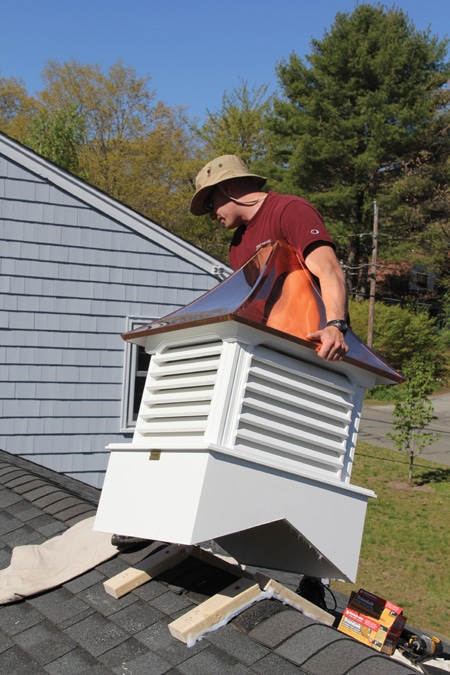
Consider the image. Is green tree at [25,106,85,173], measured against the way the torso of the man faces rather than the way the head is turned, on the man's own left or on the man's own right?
on the man's own right

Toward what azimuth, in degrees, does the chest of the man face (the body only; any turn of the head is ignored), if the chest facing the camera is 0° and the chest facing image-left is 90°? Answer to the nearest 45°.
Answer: approximately 45°

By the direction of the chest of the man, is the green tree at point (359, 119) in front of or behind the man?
behind

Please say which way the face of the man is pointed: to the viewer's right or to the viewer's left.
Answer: to the viewer's left

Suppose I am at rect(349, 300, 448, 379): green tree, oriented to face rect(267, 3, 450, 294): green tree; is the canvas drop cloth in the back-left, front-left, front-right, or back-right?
back-left

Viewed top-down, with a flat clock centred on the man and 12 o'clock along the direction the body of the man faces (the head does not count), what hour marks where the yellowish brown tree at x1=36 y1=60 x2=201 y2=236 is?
The yellowish brown tree is roughly at 4 o'clock from the man.

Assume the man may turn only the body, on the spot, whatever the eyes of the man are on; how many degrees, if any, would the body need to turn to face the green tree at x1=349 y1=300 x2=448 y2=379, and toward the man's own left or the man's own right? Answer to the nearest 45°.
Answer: approximately 135° to the man's own right

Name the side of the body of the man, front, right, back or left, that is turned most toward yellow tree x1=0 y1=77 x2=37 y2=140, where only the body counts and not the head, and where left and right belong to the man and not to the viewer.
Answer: right
